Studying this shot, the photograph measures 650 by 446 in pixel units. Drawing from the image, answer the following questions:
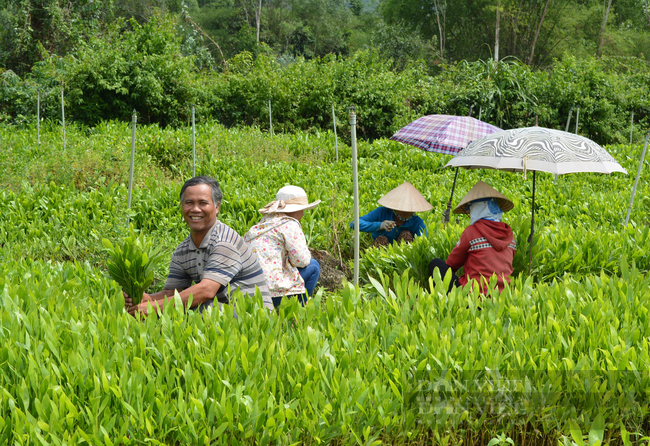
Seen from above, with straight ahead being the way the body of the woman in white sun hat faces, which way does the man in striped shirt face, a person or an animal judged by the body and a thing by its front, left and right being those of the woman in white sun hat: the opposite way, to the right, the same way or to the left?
the opposite way

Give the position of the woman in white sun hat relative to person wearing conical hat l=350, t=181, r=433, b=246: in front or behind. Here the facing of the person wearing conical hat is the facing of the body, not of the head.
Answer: in front

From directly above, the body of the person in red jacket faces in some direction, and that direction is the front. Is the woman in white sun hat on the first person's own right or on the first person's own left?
on the first person's own left

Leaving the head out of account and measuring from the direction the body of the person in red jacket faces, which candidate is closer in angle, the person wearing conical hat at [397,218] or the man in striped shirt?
the person wearing conical hat

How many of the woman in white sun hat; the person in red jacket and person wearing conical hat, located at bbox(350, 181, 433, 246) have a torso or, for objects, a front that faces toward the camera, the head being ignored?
1

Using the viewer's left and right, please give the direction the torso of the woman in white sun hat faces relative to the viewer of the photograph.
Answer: facing away from the viewer and to the right of the viewer

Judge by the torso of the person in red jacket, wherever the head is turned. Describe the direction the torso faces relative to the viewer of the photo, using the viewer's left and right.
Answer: facing away from the viewer and to the left of the viewer

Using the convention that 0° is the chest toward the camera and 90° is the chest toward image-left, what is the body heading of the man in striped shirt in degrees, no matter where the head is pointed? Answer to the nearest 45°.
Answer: approximately 45°
